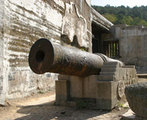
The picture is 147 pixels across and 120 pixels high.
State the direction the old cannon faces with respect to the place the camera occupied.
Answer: facing the viewer and to the left of the viewer

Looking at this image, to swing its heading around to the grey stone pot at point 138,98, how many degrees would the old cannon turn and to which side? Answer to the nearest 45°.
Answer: approximately 45° to its left
